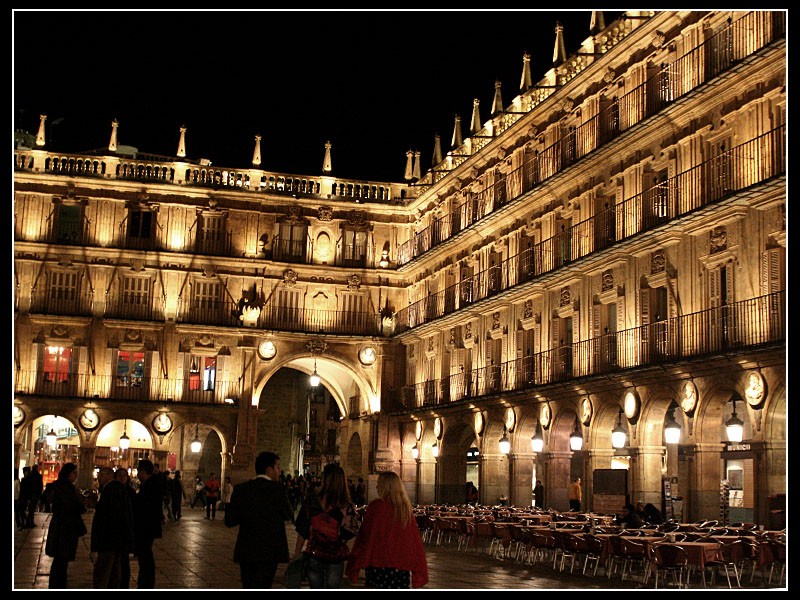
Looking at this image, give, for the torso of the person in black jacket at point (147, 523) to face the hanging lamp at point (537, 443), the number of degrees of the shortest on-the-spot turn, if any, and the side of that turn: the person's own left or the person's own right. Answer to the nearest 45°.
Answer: approximately 135° to the person's own right

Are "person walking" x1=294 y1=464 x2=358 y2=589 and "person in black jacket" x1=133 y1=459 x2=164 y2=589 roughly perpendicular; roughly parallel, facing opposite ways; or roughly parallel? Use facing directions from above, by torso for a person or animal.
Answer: roughly perpendicular

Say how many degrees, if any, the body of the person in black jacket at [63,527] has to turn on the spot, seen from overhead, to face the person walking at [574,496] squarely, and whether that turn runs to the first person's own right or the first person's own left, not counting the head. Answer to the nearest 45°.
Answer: approximately 45° to the first person's own left

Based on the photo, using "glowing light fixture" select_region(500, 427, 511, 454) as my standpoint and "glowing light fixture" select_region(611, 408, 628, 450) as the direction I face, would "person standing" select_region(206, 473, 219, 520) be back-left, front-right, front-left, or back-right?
back-right

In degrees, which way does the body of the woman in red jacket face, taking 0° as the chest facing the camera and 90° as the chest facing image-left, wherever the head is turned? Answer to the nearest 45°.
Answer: approximately 180°

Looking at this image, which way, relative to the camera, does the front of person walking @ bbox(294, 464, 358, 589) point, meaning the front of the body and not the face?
away from the camera

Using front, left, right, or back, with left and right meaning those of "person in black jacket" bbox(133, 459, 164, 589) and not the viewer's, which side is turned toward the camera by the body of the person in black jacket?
left

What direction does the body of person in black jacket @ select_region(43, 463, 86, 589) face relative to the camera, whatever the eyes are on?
to the viewer's right

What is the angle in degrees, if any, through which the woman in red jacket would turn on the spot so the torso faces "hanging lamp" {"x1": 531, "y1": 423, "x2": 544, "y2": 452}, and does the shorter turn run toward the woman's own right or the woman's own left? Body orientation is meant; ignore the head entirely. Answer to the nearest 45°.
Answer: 0° — they already face it

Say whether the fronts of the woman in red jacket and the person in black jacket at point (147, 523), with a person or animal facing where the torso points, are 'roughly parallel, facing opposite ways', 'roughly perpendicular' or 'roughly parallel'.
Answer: roughly perpendicular

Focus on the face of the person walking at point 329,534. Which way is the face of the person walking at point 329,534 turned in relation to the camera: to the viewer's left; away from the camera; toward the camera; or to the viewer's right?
away from the camera
